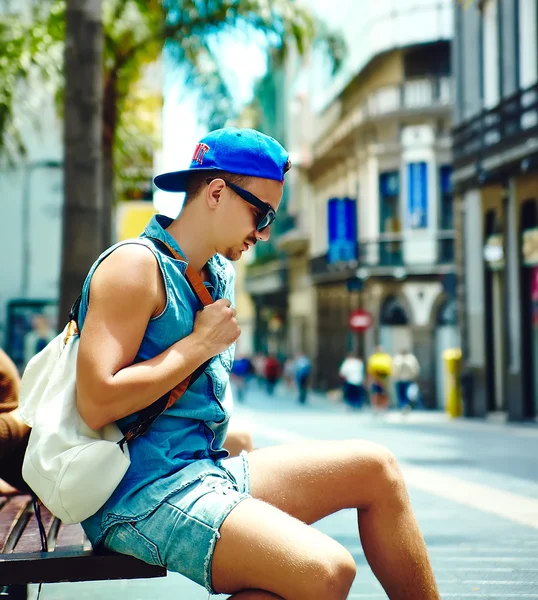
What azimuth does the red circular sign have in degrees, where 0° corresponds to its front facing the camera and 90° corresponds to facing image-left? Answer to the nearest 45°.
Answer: approximately 0°

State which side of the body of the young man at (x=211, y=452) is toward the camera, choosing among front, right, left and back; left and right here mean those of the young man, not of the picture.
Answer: right

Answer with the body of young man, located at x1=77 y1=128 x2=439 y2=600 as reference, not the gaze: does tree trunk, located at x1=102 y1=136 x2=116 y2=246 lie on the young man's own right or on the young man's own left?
on the young man's own left

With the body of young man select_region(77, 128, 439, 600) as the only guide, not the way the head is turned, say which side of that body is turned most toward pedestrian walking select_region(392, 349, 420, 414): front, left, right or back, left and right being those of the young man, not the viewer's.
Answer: left

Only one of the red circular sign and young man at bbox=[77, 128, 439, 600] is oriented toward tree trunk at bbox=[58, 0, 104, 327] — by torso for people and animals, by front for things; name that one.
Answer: the red circular sign

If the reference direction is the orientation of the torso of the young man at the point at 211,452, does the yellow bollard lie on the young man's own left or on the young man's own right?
on the young man's own left

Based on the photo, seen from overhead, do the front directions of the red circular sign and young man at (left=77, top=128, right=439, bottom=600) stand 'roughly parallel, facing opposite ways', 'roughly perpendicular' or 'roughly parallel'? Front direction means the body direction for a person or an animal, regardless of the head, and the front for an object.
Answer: roughly perpendicular

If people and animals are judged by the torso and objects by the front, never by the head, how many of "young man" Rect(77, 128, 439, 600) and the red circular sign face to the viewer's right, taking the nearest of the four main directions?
1

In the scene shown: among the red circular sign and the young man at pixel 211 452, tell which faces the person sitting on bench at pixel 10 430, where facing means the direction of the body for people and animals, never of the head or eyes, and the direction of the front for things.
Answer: the red circular sign

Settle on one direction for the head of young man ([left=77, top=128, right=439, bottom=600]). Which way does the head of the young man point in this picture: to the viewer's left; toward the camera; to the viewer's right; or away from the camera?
to the viewer's right
